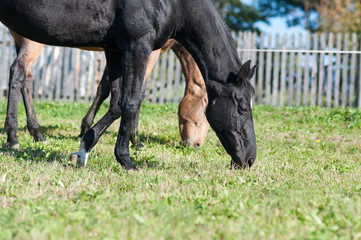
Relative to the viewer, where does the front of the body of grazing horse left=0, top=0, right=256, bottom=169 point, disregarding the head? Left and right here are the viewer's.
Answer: facing to the right of the viewer

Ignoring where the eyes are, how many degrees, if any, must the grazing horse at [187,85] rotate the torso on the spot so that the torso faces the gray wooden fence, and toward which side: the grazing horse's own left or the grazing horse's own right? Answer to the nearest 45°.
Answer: approximately 45° to the grazing horse's own left

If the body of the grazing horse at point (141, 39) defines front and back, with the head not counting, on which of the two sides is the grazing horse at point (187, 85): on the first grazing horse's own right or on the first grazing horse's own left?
on the first grazing horse's own left

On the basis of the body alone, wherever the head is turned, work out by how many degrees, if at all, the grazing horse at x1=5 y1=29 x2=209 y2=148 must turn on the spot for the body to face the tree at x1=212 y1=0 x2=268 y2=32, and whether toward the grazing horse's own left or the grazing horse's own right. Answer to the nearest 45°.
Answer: approximately 90° to the grazing horse's own left

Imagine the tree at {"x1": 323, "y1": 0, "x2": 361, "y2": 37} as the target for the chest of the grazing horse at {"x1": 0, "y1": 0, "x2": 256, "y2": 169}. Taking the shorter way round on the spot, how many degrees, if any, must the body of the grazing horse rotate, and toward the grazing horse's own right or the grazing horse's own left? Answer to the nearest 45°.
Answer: approximately 45° to the grazing horse's own left

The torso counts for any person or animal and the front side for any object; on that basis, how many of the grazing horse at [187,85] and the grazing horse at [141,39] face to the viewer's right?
2

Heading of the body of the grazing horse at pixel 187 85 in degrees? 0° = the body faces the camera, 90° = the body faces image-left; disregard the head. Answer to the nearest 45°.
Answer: approximately 270°
